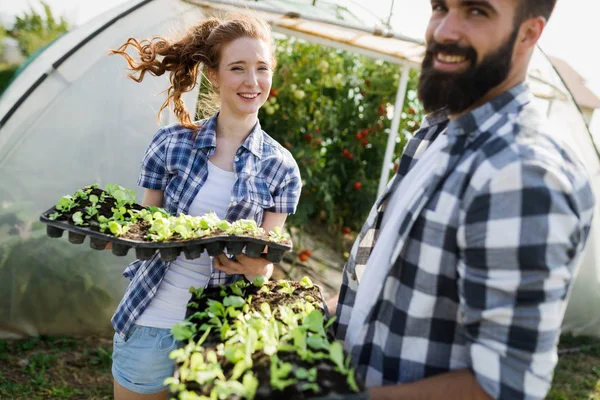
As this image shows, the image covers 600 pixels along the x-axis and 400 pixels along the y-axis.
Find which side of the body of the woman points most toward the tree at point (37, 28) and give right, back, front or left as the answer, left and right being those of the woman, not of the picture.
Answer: back

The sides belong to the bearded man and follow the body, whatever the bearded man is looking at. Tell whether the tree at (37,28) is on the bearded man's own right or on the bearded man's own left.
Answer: on the bearded man's own right

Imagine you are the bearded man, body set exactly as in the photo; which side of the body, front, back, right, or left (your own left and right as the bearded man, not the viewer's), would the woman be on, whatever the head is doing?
right

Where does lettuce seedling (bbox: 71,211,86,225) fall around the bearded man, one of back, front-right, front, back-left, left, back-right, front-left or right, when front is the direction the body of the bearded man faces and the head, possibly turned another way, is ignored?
front-right

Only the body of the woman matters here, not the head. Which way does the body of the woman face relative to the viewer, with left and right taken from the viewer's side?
facing the viewer and to the right of the viewer

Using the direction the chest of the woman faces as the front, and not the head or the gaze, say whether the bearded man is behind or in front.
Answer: in front

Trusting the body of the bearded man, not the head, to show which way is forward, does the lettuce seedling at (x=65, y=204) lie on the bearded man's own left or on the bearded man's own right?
on the bearded man's own right

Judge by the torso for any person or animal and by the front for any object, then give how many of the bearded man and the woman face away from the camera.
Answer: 0
